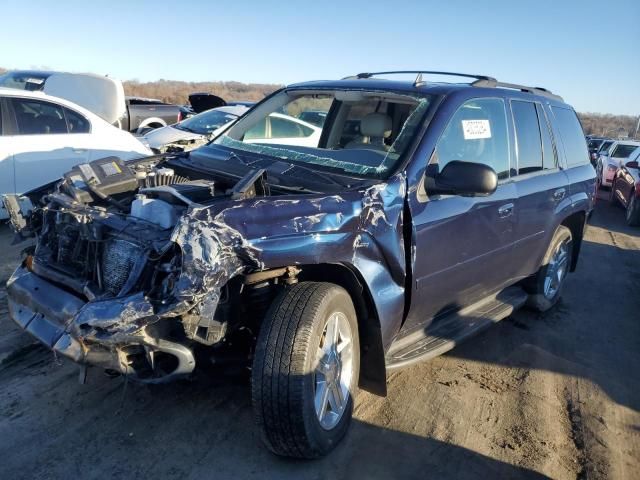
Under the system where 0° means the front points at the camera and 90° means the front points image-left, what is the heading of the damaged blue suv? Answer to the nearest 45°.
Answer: approximately 45°

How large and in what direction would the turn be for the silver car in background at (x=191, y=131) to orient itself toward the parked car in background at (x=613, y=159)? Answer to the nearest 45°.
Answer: approximately 135° to its left

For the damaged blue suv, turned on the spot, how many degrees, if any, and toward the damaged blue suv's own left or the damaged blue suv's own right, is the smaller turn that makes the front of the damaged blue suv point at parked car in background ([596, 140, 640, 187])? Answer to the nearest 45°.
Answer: approximately 180°

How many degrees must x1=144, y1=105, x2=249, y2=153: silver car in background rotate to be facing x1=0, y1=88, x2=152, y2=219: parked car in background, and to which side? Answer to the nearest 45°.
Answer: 0° — it already faces it

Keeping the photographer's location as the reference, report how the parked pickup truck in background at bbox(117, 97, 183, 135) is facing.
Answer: facing to the left of the viewer

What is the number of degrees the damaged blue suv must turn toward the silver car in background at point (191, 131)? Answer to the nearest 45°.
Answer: approximately 135° to its right

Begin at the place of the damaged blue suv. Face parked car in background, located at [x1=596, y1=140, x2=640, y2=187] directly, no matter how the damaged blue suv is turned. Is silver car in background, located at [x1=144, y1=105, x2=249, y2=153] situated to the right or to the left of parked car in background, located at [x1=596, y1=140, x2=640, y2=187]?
left
